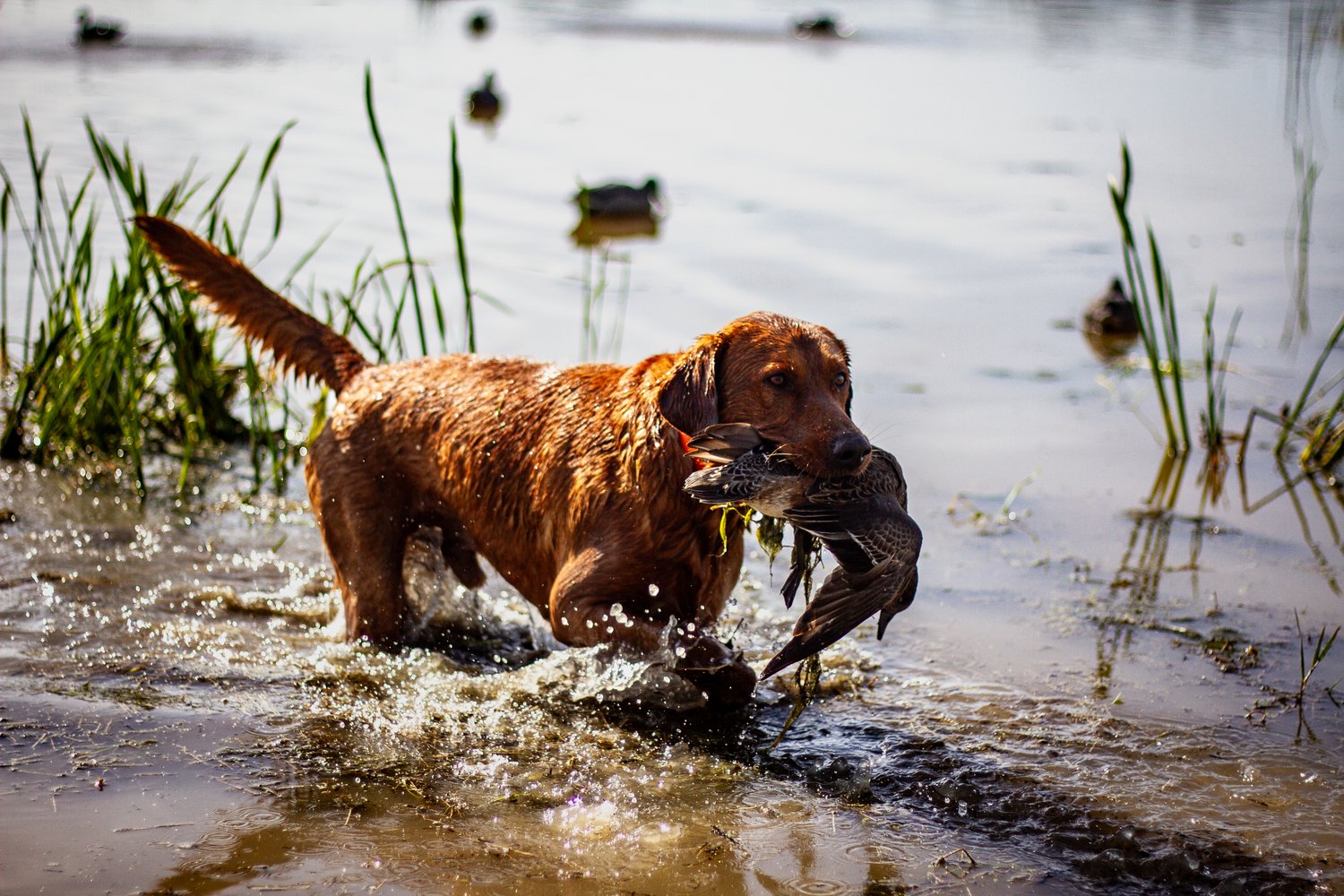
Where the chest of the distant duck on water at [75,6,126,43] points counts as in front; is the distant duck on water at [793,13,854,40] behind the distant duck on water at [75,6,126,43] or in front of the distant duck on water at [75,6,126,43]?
behind

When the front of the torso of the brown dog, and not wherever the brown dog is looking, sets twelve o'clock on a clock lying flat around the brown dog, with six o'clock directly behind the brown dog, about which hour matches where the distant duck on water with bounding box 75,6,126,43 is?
The distant duck on water is roughly at 7 o'clock from the brown dog.

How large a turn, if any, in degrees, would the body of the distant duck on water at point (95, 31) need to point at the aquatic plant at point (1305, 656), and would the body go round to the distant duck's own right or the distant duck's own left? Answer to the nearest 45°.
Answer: approximately 90° to the distant duck's own left

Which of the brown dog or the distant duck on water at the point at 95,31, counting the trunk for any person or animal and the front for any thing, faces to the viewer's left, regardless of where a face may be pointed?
the distant duck on water

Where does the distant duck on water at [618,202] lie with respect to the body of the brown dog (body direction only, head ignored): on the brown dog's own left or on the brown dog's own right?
on the brown dog's own left

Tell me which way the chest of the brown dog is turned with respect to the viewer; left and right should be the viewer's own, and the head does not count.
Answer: facing the viewer and to the right of the viewer

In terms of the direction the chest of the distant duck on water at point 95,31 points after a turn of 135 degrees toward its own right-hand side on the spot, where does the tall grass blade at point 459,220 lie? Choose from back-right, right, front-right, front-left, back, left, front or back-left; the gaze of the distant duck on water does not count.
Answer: back-right

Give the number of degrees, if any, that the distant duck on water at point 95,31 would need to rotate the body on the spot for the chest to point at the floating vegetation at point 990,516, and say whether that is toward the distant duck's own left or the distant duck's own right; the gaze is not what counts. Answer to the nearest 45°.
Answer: approximately 90° to the distant duck's own left

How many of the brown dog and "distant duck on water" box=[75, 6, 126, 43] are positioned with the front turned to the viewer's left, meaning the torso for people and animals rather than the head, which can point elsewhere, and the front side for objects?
1

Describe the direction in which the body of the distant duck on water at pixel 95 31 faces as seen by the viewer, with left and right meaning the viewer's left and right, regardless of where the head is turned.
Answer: facing to the left of the viewer
